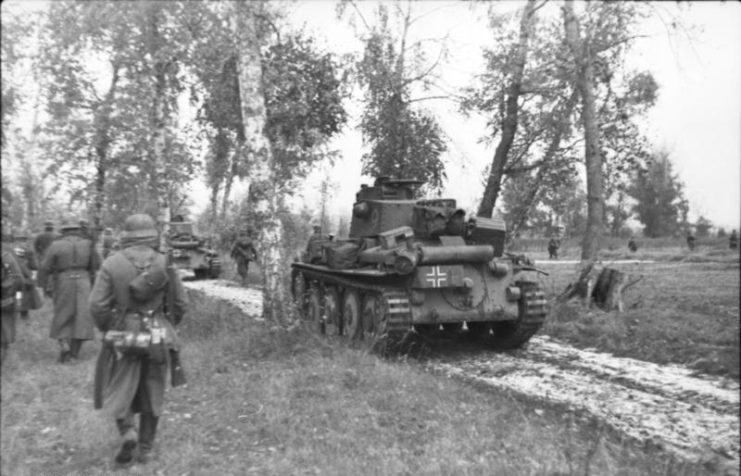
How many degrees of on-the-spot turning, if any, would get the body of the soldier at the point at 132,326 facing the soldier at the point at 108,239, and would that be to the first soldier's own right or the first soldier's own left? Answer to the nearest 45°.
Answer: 0° — they already face them

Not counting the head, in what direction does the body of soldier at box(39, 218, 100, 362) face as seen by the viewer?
away from the camera

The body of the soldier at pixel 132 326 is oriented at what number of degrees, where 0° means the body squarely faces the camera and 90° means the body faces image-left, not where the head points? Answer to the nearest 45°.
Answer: approximately 180°

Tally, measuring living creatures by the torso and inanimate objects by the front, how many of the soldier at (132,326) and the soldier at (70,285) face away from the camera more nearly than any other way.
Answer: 2

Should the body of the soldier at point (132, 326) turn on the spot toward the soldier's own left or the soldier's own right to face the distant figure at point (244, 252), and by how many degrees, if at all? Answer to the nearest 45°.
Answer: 0° — they already face them

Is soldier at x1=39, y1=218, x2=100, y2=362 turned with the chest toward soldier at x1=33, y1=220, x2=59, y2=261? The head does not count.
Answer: yes

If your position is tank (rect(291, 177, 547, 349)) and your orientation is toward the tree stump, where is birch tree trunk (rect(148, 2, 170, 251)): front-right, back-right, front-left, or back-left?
back-left

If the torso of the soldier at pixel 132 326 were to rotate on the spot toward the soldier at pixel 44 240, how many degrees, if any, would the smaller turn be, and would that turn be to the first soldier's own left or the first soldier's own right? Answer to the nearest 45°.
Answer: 0° — they already face them

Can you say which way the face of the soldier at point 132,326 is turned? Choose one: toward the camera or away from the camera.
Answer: away from the camera
